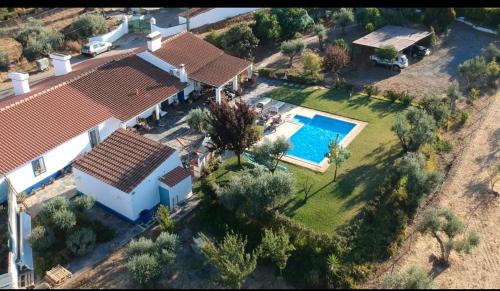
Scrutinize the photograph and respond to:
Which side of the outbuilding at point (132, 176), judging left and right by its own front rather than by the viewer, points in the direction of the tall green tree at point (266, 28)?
left

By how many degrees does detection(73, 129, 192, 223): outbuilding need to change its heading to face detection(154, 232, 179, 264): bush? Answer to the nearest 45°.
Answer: approximately 45° to its right

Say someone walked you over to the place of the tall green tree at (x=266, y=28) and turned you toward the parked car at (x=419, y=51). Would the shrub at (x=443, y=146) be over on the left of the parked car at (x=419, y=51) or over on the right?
right

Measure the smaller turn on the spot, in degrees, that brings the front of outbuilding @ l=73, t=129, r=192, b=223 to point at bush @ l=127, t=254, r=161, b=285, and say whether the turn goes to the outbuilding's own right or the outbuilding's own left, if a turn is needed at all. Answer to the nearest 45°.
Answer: approximately 45° to the outbuilding's own right

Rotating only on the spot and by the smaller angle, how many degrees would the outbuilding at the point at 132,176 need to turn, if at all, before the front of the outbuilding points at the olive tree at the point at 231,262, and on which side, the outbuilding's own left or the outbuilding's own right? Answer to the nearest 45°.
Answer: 0° — it already faces it

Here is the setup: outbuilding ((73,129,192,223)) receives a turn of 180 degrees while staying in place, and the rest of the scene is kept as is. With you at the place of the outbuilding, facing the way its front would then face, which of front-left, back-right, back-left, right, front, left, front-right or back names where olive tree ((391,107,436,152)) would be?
back-right

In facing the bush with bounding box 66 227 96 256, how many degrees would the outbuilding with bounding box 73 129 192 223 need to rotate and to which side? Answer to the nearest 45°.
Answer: approximately 90° to its right

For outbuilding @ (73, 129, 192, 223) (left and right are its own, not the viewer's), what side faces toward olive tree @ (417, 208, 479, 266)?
front

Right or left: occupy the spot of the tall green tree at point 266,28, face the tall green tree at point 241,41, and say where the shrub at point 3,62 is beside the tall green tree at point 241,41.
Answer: right

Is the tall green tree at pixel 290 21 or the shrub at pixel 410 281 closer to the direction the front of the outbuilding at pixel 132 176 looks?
the shrub

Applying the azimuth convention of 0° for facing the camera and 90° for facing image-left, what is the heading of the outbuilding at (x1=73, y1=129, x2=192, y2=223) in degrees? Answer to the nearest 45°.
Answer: approximately 315°

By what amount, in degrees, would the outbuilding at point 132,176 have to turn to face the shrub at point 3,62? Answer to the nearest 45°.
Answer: approximately 180°
